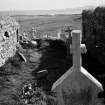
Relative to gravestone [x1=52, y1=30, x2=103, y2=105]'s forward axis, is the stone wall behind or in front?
behind

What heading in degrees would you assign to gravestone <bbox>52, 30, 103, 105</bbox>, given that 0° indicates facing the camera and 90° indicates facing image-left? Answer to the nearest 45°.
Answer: approximately 0°
